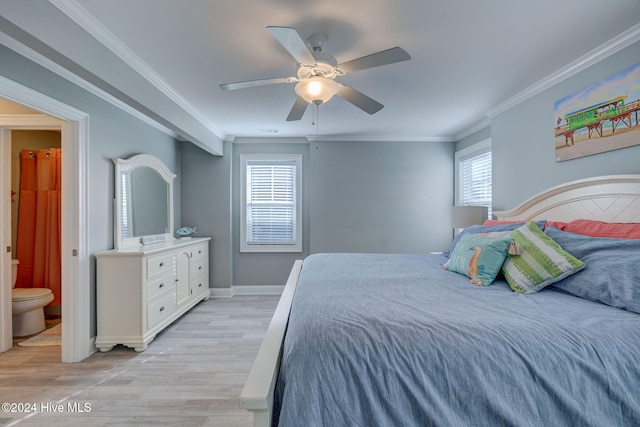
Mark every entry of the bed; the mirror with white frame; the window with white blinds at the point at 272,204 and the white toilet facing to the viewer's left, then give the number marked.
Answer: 1

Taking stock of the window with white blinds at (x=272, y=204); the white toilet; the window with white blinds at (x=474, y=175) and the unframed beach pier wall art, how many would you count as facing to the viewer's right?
1

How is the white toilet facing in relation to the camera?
to the viewer's right

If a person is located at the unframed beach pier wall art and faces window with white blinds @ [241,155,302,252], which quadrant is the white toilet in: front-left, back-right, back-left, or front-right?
front-left

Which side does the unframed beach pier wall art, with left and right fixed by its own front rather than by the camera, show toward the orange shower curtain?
front

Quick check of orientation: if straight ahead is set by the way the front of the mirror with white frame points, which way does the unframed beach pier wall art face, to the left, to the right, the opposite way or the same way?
the opposite way

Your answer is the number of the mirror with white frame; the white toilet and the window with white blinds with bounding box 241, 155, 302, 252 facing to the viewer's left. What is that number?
0

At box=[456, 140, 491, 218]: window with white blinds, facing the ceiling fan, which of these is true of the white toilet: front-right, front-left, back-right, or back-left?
front-right

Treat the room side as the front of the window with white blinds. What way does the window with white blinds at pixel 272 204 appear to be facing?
toward the camera

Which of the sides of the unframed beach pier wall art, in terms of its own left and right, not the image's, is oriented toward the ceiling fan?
front

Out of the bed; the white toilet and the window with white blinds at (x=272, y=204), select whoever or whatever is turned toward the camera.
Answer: the window with white blinds

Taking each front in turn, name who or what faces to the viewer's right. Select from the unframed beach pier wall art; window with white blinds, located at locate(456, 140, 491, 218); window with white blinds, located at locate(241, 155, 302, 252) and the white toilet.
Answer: the white toilet

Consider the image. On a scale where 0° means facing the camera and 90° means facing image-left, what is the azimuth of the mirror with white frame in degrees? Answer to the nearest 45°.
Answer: approximately 315°

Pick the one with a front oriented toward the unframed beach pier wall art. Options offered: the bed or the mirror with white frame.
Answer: the mirror with white frame

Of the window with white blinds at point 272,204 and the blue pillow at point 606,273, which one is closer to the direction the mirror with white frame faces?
the blue pillow

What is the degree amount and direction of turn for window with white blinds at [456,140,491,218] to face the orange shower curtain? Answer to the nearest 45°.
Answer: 0° — it already faces it

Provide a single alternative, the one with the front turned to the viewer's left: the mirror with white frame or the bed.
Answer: the bed

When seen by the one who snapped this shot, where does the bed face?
facing to the left of the viewer
